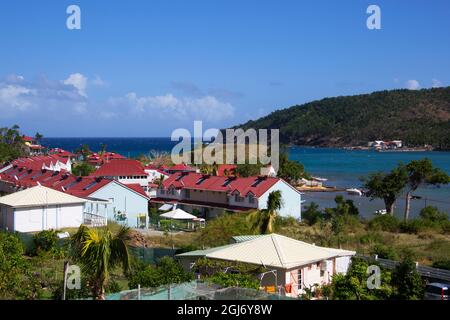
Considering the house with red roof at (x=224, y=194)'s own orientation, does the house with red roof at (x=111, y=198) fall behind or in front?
in front

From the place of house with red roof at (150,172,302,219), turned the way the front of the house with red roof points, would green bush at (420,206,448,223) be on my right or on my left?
on my left

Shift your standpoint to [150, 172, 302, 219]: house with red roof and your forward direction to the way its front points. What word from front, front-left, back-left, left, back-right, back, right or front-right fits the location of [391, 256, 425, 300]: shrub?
front-left

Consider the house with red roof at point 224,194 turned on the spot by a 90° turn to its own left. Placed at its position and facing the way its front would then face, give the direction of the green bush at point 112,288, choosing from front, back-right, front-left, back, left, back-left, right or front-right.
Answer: front-right

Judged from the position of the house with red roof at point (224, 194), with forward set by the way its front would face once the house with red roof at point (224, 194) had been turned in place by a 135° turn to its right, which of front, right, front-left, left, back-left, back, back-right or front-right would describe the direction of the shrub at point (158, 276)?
back

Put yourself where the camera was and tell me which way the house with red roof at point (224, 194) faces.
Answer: facing the viewer and to the left of the viewer

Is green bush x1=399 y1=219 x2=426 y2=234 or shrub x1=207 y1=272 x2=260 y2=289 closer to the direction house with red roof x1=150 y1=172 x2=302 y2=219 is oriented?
the shrub

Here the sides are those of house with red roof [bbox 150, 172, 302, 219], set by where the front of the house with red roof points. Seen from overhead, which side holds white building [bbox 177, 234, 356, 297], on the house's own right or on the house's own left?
on the house's own left

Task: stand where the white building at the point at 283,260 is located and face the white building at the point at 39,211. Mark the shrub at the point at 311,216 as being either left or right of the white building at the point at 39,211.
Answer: right

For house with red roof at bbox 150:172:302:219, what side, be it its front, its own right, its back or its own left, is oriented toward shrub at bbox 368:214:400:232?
left
